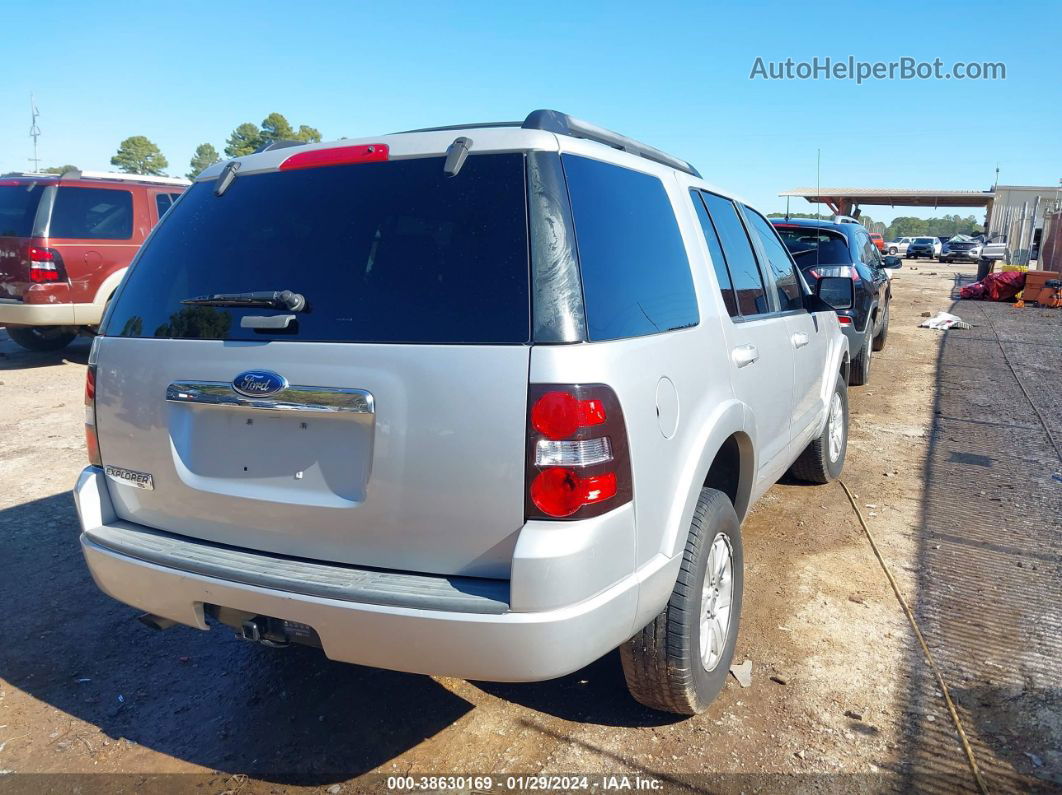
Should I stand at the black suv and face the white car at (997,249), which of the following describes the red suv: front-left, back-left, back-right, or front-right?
back-left

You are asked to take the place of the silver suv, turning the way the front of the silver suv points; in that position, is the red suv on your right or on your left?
on your left

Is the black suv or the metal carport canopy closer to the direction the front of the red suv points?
the metal carport canopy

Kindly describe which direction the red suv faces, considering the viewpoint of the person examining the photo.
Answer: facing away from the viewer and to the right of the viewer

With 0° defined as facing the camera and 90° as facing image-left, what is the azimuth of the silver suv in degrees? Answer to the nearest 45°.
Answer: approximately 225°

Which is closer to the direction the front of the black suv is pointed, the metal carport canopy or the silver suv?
the metal carport canopy

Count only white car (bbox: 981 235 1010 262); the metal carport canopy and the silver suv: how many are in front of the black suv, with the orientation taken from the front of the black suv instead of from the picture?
2

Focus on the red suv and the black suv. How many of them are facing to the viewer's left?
0

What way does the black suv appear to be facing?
away from the camera

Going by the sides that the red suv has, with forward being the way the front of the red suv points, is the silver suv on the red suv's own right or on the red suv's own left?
on the red suv's own right

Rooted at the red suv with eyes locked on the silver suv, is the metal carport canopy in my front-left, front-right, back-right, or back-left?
back-left

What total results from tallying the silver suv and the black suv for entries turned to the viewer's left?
0

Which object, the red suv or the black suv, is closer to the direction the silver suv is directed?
the black suv

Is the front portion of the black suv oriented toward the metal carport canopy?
yes

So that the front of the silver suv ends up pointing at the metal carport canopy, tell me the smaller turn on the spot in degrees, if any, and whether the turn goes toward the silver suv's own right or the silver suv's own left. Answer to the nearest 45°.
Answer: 0° — it already faces it

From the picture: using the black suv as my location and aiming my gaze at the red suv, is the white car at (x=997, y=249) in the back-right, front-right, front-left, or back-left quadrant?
back-right
